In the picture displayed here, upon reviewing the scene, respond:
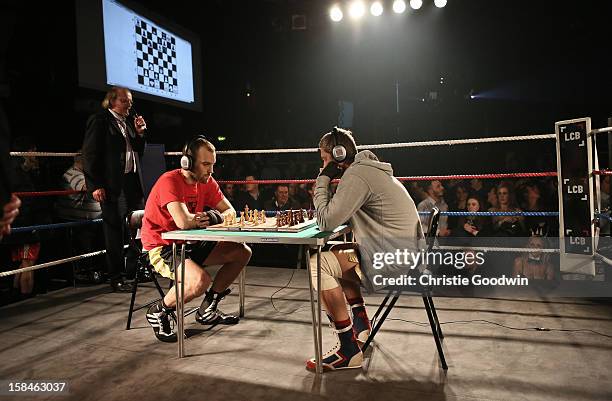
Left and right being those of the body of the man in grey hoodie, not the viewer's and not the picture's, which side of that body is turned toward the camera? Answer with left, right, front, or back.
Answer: left

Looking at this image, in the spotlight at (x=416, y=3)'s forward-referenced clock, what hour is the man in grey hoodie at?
The man in grey hoodie is roughly at 12 o'clock from the spotlight.

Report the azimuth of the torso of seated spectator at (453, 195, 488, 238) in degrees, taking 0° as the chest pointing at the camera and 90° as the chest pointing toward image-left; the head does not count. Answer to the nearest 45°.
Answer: approximately 45°

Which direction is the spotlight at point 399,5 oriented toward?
toward the camera

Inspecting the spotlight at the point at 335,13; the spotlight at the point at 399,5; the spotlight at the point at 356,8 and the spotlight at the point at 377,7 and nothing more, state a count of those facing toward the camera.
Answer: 4

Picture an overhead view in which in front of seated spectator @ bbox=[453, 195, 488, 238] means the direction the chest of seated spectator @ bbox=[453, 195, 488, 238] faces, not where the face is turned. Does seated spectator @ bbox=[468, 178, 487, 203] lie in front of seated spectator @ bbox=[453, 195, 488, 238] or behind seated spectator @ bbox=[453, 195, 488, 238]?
behind

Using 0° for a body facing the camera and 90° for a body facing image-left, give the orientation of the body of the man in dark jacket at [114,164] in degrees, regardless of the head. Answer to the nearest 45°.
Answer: approximately 315°

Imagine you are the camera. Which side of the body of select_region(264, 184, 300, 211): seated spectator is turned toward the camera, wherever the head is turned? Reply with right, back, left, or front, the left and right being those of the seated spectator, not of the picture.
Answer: front

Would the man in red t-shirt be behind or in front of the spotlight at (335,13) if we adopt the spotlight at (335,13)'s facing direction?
in front

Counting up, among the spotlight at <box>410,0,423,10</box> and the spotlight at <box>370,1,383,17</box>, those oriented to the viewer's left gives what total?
0

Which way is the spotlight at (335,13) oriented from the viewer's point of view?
toward the camera

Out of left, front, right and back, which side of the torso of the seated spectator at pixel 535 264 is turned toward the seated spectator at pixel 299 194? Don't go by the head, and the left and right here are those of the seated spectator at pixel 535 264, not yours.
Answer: right

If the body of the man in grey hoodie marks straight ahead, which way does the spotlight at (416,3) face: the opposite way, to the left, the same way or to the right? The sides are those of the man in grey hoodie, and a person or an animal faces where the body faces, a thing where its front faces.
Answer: to the left

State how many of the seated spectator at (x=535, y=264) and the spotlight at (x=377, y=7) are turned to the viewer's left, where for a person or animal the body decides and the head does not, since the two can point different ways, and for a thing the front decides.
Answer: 0

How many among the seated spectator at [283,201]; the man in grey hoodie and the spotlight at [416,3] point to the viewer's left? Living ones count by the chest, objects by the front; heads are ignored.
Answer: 1
